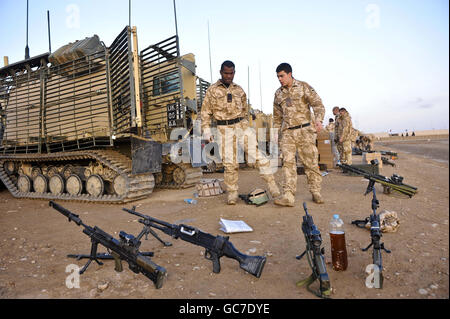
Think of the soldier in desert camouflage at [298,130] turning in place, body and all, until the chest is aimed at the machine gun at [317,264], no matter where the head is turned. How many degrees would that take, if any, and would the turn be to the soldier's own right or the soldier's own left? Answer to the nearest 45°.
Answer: approximately 45° to the soldier's own left

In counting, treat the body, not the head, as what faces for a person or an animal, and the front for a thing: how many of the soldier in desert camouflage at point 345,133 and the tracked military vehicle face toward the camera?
0

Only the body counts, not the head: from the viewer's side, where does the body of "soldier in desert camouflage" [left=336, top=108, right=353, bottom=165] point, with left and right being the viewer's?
facing to the left of the viewer

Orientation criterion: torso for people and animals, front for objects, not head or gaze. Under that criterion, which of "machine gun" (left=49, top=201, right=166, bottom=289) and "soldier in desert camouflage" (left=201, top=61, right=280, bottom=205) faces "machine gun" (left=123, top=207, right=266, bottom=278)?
the soldier in desert camouflage

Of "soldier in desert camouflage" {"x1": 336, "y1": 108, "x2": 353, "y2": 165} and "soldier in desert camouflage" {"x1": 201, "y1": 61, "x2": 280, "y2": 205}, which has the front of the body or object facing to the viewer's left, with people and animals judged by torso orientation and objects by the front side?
"soldier in desert camouflage" {"x1": 336, "y1": 108, "x2": 353, "y2": 165}

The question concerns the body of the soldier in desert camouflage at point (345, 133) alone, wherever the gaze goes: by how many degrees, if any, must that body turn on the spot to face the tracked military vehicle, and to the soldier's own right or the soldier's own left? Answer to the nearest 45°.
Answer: approximately 45° to the soldier's own left

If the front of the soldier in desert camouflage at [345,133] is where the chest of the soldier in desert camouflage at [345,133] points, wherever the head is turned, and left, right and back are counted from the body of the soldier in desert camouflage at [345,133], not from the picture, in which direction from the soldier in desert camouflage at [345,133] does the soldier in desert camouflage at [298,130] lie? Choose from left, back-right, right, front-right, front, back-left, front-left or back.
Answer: left

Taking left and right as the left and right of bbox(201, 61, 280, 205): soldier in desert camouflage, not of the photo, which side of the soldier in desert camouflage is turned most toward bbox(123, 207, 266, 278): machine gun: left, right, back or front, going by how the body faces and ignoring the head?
front

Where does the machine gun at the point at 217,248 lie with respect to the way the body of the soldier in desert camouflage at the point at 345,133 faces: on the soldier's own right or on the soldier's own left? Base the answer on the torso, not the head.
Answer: on the soldier's own left

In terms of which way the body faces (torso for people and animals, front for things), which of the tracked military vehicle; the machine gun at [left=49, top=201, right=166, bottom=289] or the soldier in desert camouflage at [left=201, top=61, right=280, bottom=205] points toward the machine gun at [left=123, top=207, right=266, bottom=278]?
the soldier in desert camouflage

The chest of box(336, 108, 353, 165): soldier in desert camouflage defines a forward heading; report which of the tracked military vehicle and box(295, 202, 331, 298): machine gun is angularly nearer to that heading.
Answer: the tracked military vehicle

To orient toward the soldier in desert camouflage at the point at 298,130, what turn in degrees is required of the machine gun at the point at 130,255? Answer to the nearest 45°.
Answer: approximately 90° to its right
